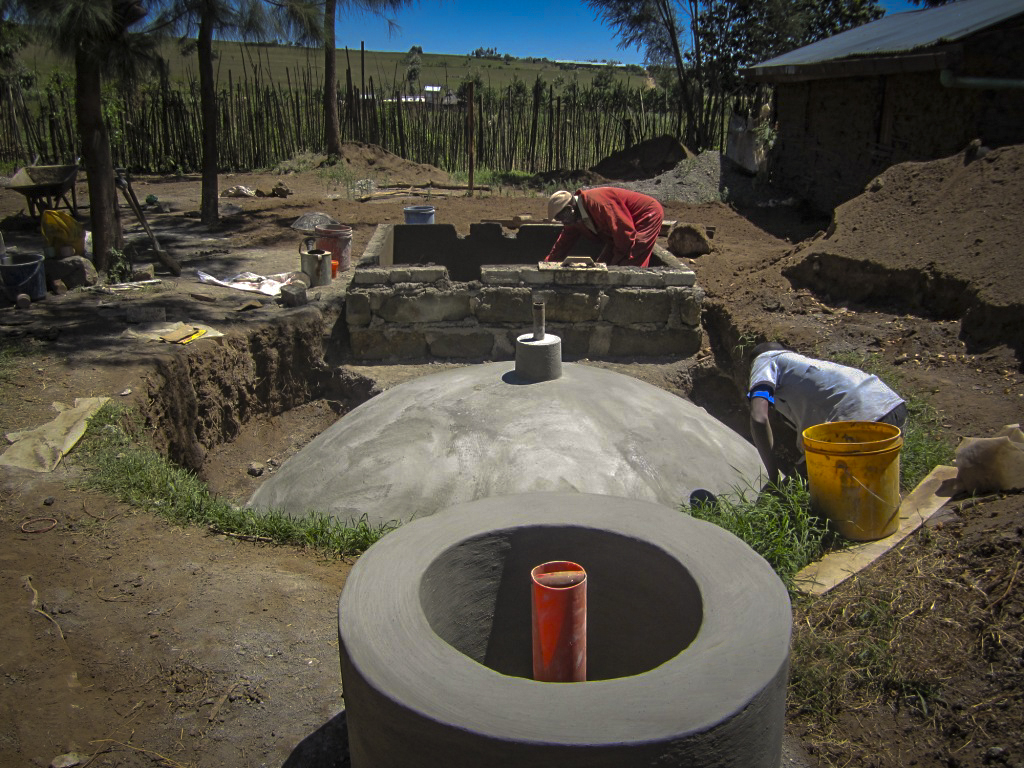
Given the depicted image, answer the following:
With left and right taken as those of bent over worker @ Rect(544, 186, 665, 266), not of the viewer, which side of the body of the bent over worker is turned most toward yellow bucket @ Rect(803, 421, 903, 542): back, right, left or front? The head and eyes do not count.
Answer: left

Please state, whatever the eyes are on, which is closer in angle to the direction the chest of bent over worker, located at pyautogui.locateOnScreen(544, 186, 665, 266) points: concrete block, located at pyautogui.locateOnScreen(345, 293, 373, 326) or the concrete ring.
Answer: the concrete block

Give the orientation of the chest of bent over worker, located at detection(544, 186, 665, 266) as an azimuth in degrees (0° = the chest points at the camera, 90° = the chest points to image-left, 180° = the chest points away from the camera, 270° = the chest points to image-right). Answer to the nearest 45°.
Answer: approximately 90°

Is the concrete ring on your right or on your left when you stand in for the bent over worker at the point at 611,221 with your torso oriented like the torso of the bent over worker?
on your left

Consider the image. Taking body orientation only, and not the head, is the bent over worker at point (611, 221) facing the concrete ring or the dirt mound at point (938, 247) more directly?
the concrete ring
